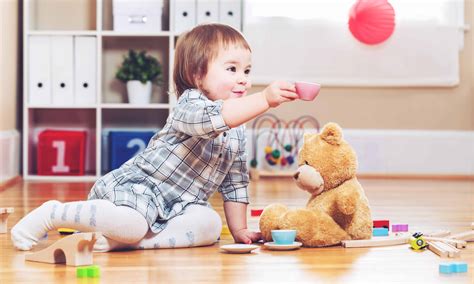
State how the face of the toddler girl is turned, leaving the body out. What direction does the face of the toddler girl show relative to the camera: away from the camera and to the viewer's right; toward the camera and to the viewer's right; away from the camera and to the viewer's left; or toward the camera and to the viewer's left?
toward the camera and to the viewer's right

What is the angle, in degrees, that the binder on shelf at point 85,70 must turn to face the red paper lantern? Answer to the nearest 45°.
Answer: approximately 90° to its left

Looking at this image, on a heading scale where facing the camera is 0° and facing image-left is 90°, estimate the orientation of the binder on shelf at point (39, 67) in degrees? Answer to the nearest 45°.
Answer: approximately 0°

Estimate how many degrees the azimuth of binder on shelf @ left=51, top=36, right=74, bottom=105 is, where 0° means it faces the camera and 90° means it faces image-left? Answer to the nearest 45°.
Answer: approximately 0°

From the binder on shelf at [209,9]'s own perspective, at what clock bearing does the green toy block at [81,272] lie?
The green toy block is roughly at 12 o'clock from the binder on shelf.
